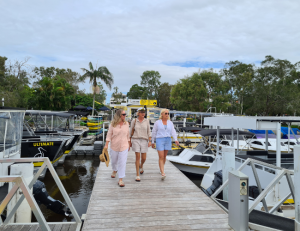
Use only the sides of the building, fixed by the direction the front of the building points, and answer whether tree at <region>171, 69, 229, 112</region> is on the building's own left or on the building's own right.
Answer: on the building's own left

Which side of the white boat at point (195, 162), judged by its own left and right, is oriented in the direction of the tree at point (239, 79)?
right

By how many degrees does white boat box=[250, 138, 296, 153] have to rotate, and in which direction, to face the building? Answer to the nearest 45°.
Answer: approximately 45° to its right

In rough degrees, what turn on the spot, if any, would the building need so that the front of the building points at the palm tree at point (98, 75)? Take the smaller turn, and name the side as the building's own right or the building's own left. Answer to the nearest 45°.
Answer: approximately 135° to the building's own right

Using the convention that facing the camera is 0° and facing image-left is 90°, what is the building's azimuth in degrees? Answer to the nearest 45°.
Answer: approximately 0°

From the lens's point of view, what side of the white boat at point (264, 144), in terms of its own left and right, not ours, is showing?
left

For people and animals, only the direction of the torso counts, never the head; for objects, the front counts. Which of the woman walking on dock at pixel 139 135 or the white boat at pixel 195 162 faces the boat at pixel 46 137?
the white boat

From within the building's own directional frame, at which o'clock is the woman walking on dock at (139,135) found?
The woman walking on dock is roughly at 12 o'clock from the building.

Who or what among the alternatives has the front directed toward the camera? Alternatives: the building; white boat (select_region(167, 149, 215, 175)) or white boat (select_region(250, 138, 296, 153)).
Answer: the building

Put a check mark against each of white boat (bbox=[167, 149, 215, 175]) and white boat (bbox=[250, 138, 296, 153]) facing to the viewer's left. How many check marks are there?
2

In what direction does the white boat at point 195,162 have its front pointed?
to the viewer's left

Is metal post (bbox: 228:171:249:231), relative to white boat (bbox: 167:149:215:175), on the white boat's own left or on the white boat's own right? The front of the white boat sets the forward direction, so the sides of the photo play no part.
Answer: on the white boat's own left

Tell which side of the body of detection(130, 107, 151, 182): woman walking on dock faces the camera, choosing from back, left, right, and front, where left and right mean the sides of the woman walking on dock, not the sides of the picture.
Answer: front

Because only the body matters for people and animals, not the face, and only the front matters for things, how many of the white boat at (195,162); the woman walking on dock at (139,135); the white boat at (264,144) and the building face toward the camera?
2

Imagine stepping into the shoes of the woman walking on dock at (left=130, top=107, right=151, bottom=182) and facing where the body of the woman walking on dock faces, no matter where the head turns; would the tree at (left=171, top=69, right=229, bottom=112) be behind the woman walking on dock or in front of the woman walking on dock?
behind

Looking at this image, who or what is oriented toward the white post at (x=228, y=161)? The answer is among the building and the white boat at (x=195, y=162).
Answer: the building
